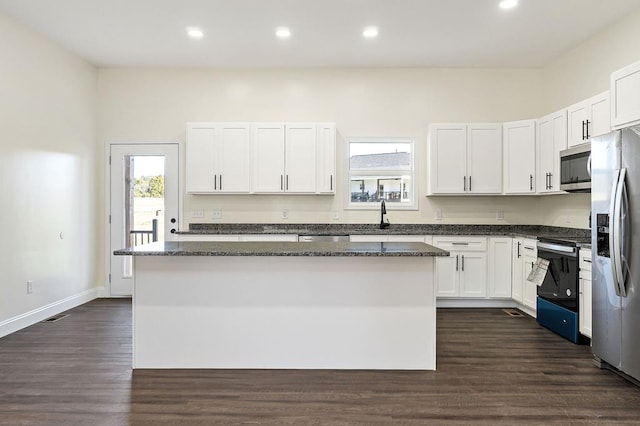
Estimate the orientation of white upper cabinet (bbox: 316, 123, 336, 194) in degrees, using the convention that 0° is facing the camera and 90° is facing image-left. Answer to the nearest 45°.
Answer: approximately 0°

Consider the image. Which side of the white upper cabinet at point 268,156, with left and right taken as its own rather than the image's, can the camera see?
front

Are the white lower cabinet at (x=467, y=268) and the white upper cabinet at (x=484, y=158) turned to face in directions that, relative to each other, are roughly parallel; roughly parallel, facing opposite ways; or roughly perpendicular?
roughly parallel

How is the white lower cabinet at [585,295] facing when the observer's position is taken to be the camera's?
facing the viewer and to the left of the viewer

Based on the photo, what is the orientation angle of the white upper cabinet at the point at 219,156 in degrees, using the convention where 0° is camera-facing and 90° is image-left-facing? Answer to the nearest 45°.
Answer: approximately 0°

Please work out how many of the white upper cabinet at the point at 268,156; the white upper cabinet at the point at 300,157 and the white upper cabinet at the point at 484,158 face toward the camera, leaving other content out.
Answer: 3

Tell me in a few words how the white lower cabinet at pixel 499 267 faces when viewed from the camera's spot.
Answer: facing the viewer

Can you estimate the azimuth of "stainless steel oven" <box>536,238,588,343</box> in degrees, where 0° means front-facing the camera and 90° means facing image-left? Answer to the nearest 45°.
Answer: approximately 45°

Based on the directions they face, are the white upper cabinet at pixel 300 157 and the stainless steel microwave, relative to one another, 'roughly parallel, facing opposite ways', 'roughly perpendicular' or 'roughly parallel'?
roughly perpendicular

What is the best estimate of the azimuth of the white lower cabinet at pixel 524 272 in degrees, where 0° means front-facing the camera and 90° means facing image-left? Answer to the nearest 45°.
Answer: approximately 45°

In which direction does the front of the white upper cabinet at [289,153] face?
toward the camera

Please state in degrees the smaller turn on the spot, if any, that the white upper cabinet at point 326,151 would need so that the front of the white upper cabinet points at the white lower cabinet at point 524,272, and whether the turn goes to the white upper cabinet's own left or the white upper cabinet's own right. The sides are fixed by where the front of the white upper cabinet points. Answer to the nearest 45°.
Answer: approximately 90° to the white upper cabinet's own left

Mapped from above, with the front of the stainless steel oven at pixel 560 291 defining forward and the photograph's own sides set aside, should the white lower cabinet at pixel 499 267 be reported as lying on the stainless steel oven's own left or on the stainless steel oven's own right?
on the stainless steel oven's own right

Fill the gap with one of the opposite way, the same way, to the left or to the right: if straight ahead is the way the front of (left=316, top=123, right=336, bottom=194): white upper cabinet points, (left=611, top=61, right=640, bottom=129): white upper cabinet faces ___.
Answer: to the right

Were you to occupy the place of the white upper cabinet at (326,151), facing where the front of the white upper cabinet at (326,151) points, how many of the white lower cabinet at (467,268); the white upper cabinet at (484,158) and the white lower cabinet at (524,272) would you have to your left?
3
